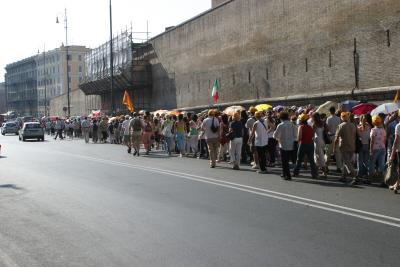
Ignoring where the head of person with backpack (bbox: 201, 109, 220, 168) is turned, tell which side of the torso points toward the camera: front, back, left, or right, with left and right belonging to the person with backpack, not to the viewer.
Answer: back

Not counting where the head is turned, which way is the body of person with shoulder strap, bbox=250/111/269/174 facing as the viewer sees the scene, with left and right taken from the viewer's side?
facing away from the viewer and to the left of the viewer

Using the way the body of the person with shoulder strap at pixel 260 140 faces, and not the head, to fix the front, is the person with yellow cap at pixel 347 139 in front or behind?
behind

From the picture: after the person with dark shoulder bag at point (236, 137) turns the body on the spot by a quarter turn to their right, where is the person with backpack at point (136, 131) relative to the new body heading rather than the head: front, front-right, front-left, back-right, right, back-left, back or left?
back-left

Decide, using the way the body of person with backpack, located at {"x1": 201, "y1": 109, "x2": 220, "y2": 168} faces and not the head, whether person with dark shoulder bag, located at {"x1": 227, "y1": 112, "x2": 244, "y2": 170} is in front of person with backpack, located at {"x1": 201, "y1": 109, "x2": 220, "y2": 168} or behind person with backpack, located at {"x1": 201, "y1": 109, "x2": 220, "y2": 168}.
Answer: behind

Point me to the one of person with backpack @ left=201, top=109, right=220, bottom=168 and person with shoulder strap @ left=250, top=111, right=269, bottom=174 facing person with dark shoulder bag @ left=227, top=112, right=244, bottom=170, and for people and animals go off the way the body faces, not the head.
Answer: person with shoulder strap @ left=250, top=111, right=269, bottom=174

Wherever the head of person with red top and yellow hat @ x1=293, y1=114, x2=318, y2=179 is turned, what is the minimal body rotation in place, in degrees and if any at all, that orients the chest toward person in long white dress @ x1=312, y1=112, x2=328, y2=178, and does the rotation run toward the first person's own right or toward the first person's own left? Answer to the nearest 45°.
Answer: approximately 90° to the first person's own right

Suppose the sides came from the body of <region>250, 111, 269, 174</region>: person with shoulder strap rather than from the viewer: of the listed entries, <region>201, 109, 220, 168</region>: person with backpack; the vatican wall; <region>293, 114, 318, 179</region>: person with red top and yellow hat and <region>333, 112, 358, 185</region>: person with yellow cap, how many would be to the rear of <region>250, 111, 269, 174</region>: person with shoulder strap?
2

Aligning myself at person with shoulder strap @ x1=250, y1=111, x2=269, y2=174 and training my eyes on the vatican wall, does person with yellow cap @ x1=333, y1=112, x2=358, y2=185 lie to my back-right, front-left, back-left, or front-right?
back-right

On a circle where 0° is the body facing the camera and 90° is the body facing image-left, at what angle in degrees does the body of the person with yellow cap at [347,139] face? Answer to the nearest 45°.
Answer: approximately 135°

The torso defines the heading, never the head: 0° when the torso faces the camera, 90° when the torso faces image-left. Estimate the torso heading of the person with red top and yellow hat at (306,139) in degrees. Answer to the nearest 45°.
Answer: approximately 135°

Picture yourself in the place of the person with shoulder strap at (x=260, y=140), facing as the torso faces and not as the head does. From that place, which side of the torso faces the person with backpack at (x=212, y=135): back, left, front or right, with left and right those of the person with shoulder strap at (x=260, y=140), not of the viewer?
front

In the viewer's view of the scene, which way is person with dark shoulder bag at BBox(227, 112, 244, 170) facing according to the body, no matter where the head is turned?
away from the camera
